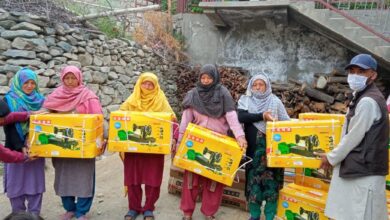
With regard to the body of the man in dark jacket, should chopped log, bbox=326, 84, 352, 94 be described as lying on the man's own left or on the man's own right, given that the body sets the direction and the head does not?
on the man's own right

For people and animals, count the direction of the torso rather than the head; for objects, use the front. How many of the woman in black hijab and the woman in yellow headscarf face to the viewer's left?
0

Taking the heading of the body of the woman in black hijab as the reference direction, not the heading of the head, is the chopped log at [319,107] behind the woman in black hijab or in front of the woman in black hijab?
behind

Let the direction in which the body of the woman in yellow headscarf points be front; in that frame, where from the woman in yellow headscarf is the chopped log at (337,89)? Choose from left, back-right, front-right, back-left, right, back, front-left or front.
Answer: back-left

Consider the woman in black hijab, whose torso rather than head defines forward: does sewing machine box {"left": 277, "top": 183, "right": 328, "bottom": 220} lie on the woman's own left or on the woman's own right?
on the woman's own left

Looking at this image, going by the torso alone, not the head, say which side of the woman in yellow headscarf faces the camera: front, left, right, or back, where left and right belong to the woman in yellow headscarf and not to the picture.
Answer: front

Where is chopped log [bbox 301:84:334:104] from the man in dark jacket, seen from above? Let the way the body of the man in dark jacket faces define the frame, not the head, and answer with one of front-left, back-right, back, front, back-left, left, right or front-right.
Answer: right

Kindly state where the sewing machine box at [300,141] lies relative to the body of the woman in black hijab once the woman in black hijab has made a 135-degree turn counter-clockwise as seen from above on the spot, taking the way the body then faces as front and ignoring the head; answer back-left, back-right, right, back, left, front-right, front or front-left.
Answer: right

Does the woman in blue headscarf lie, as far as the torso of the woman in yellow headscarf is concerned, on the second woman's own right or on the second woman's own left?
on the second woman's own right

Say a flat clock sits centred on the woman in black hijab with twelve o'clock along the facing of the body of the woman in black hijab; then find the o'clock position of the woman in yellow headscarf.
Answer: The woman in yellow headscarf is roughly at 3 o'clock from the woman in black hijab.
